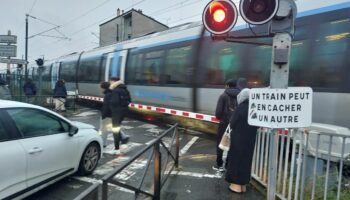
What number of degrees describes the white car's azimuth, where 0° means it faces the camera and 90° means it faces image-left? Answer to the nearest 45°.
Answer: approximately 225°

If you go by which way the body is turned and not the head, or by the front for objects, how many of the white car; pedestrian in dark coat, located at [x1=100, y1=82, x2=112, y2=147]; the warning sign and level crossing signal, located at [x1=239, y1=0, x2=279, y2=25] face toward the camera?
2

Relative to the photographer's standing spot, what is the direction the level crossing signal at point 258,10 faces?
facing the viewer

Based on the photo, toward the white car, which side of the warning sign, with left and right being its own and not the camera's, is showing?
right

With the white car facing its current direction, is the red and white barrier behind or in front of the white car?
in front

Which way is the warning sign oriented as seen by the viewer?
toward the camera

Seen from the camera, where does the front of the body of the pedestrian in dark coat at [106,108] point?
away from the camera

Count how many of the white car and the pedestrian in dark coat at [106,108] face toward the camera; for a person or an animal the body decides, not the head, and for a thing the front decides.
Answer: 0

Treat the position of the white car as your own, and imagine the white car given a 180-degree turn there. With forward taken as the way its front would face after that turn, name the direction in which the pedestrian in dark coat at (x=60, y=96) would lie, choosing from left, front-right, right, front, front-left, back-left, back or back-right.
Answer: back-right
